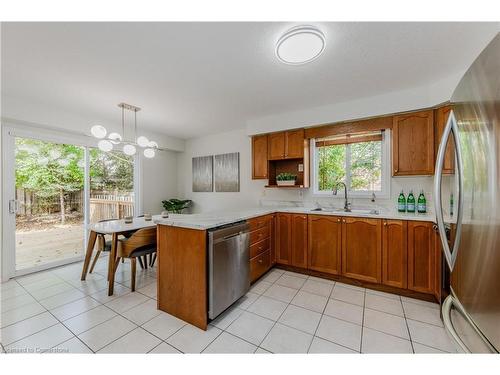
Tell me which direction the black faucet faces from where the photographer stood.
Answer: facing the viewer and to the left of the viewer

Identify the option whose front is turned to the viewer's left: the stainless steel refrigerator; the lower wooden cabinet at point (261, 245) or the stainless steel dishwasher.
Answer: the stainless steel refrigerator

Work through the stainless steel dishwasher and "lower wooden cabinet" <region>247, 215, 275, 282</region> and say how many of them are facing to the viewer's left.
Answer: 0

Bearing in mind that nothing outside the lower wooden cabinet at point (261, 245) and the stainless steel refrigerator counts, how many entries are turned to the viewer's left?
1

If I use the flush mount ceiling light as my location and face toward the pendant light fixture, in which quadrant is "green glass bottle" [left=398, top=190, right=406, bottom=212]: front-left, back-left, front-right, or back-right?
back-right

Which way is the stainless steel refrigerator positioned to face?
to the viewer's left

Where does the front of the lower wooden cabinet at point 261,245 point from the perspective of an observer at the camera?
facing the viewer and to the right of the viewer

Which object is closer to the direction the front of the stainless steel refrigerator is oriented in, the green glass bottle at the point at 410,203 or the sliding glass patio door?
the sliding glass patio door

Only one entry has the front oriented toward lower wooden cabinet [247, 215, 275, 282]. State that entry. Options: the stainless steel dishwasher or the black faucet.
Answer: the black faucet

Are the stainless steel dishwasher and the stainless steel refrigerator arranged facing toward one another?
yes

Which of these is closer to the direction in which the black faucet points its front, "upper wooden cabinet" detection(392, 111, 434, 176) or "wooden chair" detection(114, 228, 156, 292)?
the wooden chair

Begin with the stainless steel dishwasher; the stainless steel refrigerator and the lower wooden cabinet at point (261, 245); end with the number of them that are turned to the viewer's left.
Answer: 1

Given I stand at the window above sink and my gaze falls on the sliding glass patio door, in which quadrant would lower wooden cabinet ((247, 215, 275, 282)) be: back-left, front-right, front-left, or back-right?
front-left

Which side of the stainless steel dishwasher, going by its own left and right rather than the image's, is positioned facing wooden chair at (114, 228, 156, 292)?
back

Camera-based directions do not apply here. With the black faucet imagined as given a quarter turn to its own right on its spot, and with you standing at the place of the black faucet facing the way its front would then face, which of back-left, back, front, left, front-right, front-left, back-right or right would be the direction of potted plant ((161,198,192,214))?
front-left

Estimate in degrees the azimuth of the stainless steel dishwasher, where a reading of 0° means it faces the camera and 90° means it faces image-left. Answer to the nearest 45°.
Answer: approximately 315°

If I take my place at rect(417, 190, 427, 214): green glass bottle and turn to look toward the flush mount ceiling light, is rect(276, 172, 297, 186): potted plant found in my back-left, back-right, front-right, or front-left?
front-right

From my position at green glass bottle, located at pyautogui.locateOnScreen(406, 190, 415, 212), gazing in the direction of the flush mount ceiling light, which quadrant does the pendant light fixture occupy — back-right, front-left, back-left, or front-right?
front-right

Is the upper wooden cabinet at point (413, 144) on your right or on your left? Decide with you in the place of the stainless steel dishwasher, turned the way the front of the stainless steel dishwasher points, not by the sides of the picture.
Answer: on your left
